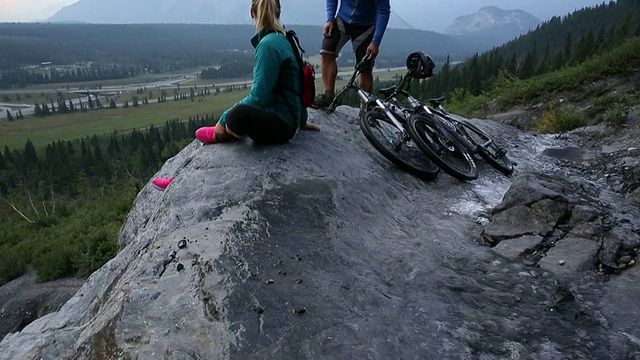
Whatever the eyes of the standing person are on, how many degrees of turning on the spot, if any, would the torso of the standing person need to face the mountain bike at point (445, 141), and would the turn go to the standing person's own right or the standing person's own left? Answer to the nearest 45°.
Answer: approximately 90° to the standing person's own left

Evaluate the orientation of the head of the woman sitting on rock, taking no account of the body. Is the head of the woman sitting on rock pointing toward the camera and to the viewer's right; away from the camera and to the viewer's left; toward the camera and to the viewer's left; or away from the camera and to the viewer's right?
away from the camera and to the viewer's left

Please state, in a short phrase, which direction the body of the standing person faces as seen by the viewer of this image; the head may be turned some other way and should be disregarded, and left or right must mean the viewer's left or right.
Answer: facing the viewer and to the left of the viewer
